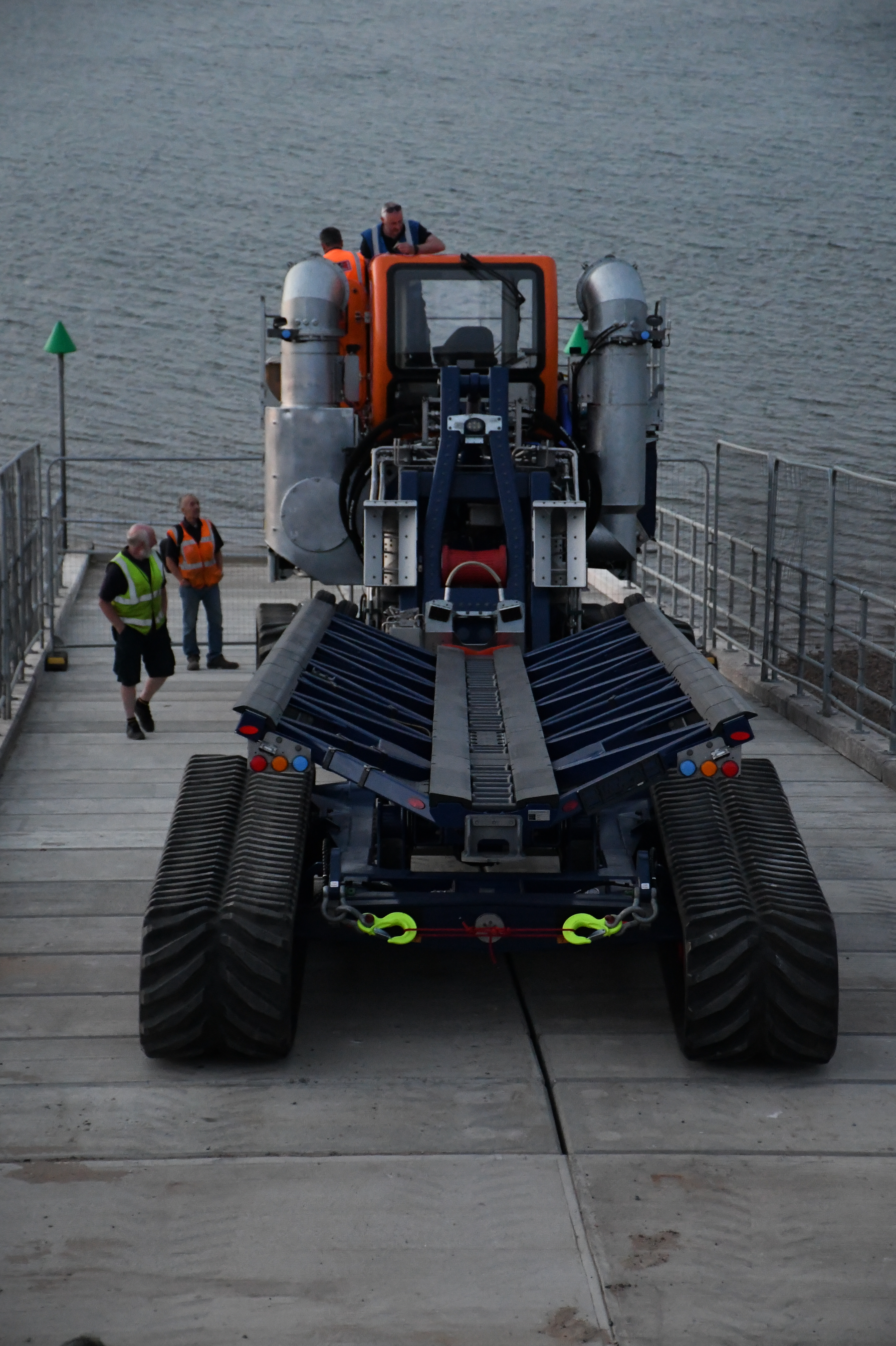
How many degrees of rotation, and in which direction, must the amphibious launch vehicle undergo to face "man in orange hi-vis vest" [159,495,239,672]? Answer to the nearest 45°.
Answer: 0° — it already faces them

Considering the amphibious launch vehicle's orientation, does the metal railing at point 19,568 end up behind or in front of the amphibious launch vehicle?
in front

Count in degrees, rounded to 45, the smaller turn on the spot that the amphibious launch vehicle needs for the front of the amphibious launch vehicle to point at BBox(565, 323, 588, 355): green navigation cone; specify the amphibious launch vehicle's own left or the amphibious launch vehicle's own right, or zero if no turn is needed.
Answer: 0° — it already faces it

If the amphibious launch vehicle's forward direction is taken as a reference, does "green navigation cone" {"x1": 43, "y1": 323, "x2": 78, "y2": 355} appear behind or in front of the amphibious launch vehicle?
in front

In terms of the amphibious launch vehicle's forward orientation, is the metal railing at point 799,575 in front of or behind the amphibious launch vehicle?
in front

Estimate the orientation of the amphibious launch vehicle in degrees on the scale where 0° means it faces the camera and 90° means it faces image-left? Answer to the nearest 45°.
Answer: approximately 180°
